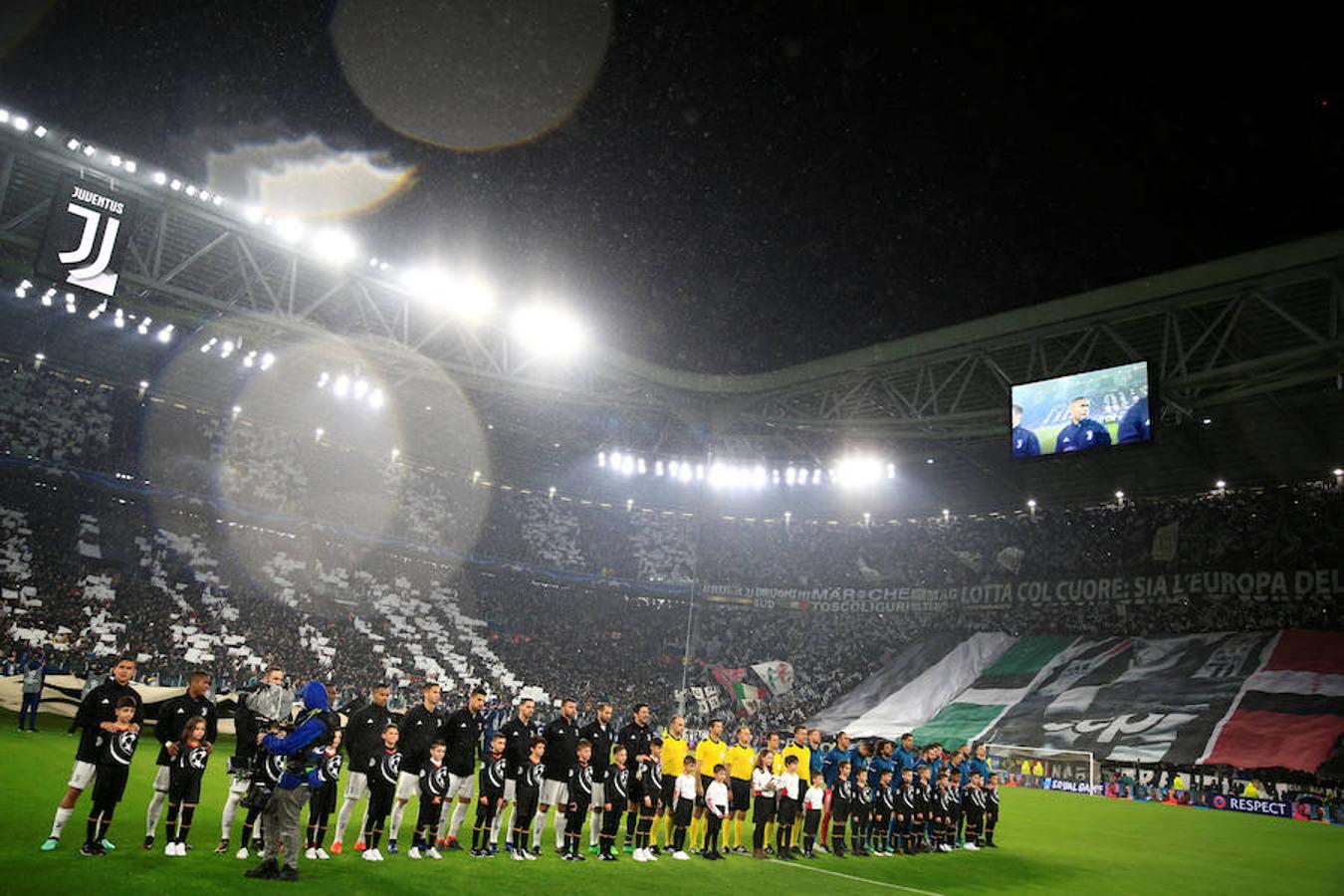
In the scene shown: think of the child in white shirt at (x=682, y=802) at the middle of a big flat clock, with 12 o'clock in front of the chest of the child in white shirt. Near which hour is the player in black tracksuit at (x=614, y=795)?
The player in black tracksuit is roughly at 3 o'clock from the child in white shirt.

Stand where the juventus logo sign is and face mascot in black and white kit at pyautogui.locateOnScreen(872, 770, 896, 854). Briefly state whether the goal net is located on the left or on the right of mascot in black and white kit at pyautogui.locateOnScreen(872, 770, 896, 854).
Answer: left

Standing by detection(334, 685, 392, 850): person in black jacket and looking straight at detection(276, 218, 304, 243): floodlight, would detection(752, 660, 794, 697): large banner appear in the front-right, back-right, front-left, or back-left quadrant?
front-right

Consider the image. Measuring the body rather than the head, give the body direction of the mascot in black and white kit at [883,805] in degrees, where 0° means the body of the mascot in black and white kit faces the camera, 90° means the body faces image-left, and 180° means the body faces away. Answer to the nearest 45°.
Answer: approximately 315°

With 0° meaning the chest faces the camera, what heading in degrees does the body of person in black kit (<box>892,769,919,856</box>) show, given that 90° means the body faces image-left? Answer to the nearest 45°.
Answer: approximately 315°

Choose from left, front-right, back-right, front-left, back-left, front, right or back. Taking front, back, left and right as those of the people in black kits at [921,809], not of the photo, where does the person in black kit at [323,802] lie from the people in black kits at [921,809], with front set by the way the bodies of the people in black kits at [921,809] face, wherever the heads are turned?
right

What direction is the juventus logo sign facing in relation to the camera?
toward the camera

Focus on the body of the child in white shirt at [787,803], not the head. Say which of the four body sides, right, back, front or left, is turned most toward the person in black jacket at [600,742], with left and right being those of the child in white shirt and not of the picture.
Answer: right

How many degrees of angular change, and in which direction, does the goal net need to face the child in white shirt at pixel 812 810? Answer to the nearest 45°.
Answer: approximately 45° to its left

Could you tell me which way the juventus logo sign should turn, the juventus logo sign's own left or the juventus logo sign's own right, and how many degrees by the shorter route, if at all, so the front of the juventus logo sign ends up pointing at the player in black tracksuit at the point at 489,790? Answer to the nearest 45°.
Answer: approximately 45° to the juventus logo sign's own left

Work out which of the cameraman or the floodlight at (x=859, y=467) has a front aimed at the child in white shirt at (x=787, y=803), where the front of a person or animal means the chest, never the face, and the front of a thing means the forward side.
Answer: the floodlight

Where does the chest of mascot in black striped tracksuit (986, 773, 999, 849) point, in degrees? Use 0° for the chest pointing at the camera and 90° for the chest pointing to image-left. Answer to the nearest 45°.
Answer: approximately 315°

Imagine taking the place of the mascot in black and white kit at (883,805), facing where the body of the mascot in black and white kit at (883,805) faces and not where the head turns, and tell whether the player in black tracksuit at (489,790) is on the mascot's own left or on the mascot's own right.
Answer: on the mascot's own right

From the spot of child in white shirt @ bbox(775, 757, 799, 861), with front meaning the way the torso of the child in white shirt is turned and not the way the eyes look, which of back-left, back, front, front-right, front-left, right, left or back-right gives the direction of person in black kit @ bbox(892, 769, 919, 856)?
left

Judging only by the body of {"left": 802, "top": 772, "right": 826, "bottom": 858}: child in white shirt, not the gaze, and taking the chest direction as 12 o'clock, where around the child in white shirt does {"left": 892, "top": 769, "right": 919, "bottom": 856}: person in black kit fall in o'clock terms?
The person in black kit is roughly at 9 o'clock from the child in white shirt.
